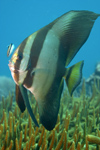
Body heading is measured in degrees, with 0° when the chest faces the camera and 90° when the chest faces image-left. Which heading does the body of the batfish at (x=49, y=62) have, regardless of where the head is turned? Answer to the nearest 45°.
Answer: approximately 45°
